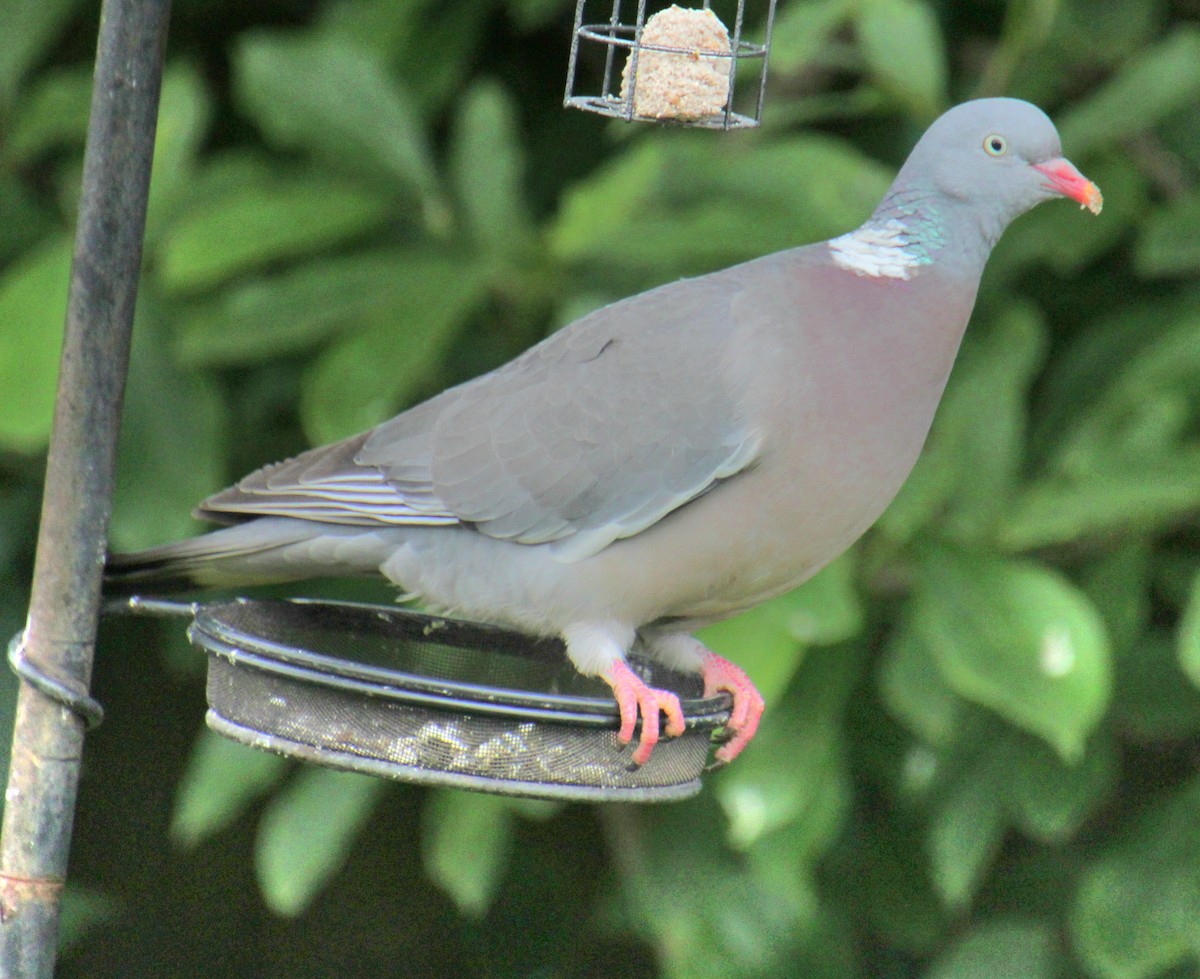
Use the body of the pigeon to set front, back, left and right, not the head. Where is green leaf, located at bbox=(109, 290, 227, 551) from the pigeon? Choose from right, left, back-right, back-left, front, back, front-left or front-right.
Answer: back-left

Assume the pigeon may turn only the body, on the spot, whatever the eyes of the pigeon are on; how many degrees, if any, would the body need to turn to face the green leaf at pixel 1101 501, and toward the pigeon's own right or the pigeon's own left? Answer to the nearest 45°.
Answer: approximately 45° to the pigeon's own left

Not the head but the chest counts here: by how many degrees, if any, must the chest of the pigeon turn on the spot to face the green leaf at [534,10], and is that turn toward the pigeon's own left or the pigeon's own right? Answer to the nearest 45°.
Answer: approximately 90° to the pigeon's own left

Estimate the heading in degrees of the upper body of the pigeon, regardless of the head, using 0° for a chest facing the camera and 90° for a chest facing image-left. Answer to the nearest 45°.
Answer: approximately 270°

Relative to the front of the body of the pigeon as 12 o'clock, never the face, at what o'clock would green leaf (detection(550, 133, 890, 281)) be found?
The green leaf is roughly at 9 o'clock from the pigeon.

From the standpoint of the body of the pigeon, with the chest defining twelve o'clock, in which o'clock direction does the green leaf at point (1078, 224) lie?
The green leaf is roughly at 10 o'clock from the pigeon.

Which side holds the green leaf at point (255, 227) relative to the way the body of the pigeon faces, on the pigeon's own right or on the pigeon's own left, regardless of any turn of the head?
on the pigeon's own left

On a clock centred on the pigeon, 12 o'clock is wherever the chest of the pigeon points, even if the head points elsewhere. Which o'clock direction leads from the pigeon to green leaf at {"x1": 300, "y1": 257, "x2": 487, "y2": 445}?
The green leaf is roughly at 8 o'clock from the pigeon.

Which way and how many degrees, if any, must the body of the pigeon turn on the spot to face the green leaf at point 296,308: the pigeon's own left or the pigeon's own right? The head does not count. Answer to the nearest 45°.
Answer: approximately 135° to the pigeon's own left

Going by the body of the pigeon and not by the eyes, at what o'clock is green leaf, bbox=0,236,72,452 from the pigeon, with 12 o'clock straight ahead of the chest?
The green leaf is roughly at 7 o'clock from the pigeon.
